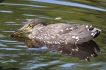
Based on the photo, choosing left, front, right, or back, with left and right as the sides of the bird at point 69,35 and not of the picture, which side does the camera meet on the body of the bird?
left
